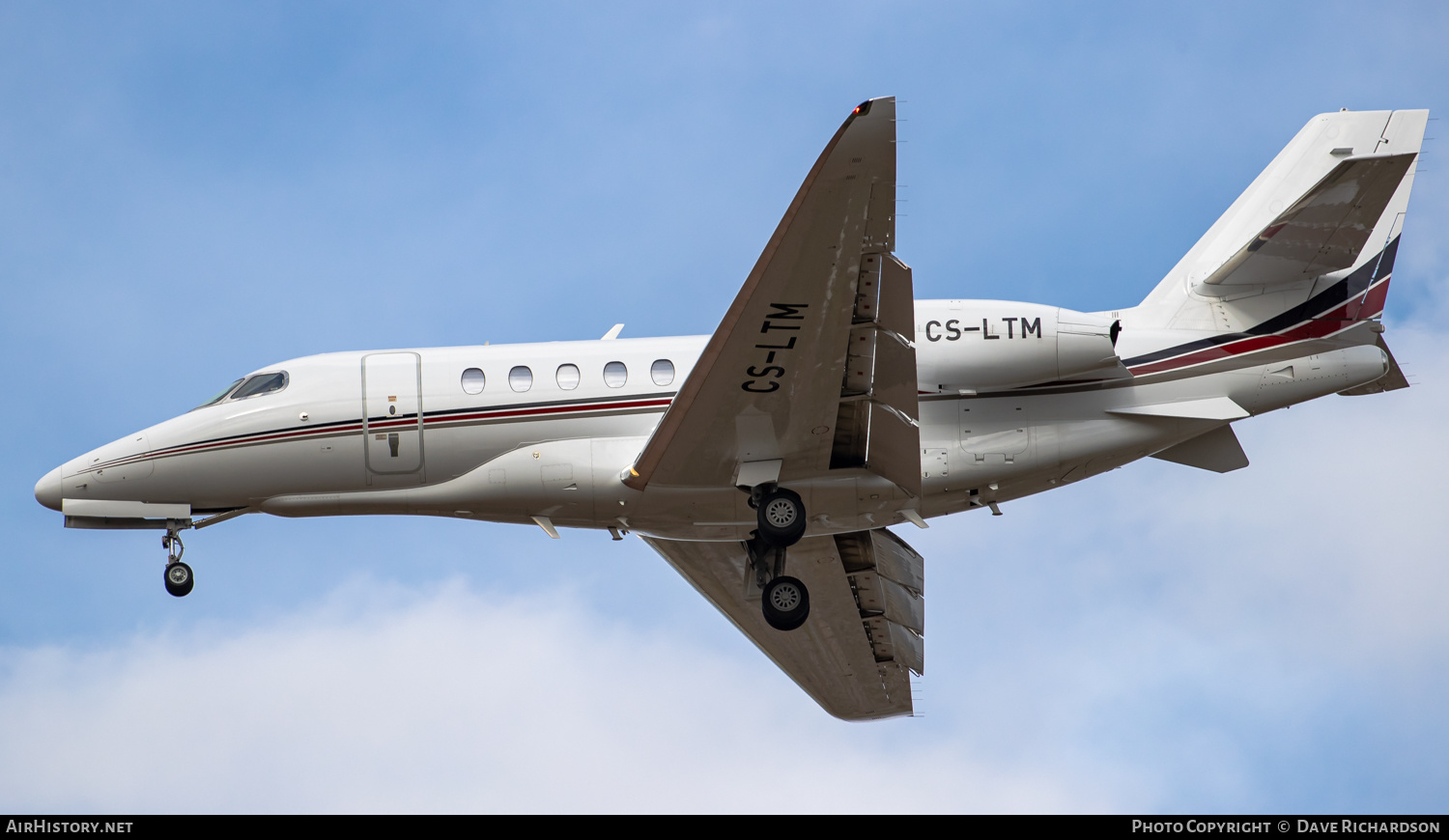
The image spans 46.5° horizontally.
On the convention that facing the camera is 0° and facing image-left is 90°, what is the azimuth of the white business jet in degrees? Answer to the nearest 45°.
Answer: approximately 90°
